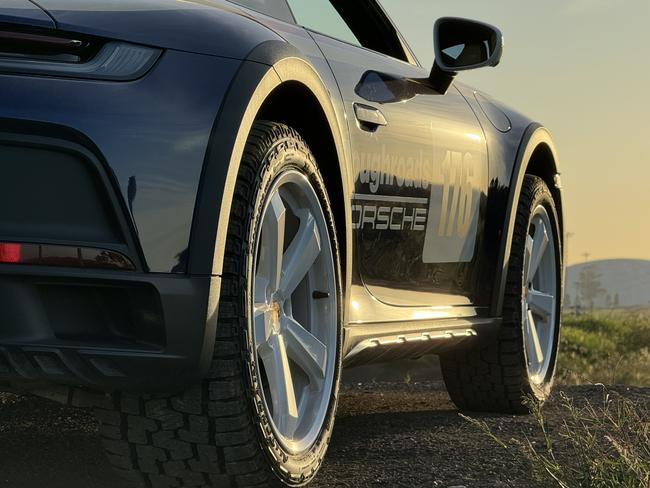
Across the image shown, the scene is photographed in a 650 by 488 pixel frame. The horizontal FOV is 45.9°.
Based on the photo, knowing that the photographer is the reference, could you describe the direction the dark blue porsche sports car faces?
facing away from the viewer and to the right of the viewer
